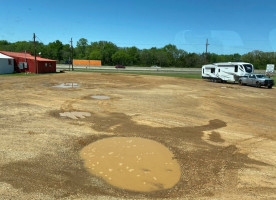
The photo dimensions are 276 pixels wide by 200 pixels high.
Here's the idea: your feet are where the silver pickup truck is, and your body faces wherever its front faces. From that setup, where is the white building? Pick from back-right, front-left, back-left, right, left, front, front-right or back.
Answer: back-right

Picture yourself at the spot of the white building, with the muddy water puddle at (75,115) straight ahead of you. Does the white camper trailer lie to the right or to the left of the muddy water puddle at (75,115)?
left

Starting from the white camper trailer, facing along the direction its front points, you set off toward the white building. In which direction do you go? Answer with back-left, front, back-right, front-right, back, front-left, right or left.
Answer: back-right

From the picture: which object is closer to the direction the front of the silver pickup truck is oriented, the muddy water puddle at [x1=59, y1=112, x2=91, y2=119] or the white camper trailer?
the muddy water puddle

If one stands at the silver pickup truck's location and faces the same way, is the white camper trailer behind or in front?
behind

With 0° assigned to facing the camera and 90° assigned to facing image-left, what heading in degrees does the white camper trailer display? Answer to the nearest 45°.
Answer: approximately 315°
